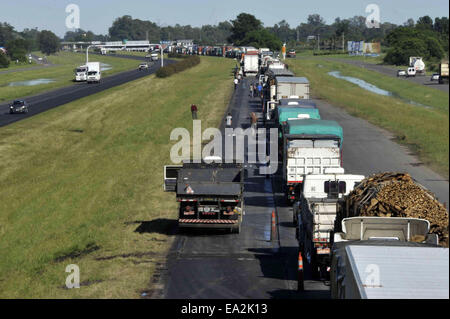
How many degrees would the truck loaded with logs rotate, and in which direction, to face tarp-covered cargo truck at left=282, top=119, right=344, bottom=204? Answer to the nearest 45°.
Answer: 0° — it already faces it

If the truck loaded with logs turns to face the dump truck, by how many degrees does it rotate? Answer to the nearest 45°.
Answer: approximately 45° to its left

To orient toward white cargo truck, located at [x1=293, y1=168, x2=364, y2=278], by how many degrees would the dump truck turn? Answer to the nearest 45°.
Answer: approximately 135° to its right

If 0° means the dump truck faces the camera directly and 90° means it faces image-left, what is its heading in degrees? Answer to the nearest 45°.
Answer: approximately 180°

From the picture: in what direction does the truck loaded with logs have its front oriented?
away from the camera

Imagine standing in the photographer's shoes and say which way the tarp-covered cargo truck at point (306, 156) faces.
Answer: facing away from the viewer

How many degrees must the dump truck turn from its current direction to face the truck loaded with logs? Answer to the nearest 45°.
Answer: approximately 135° to its right

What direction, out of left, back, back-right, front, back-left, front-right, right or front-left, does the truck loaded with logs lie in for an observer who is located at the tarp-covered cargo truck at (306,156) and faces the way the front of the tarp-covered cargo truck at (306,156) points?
back
